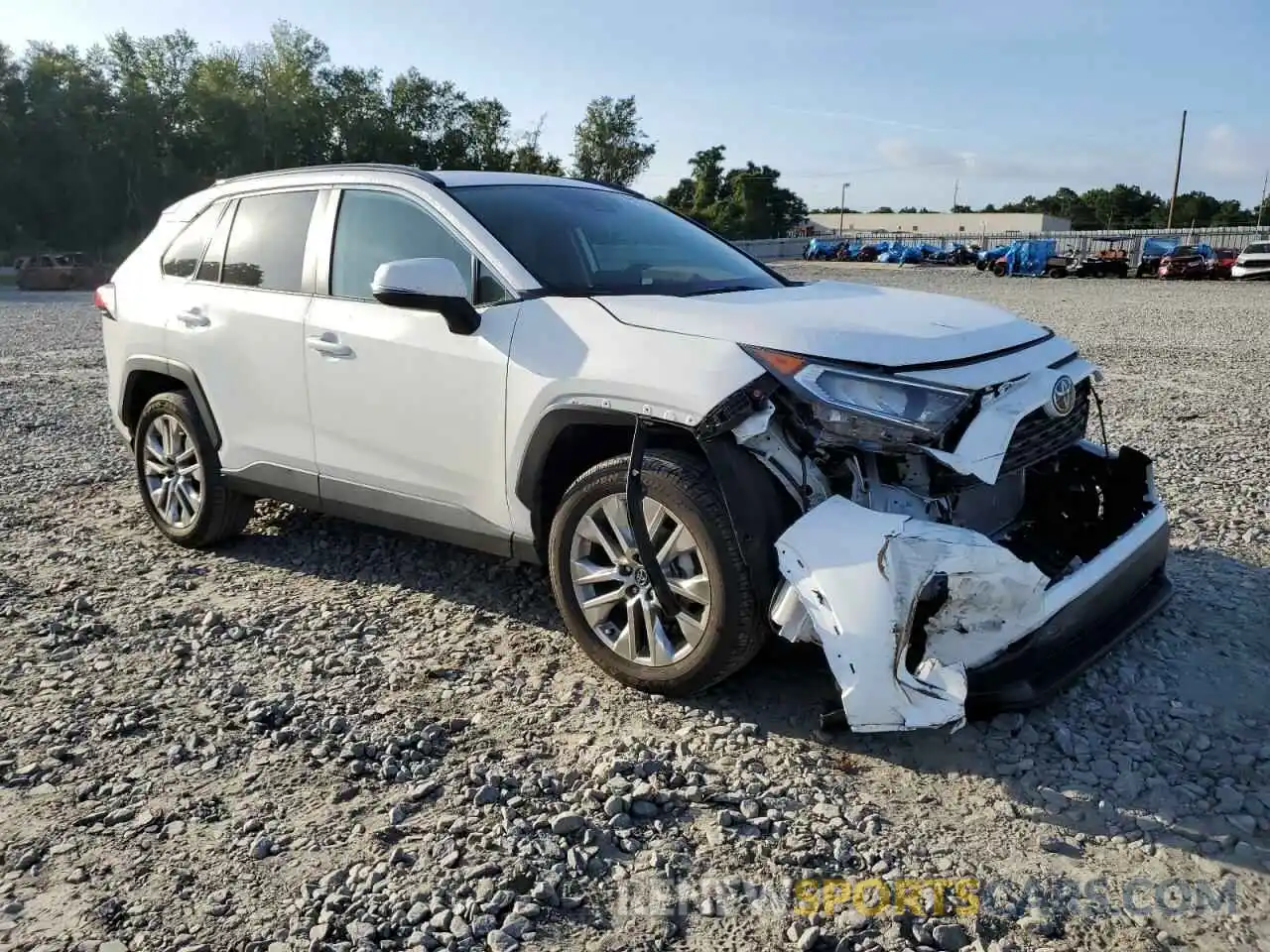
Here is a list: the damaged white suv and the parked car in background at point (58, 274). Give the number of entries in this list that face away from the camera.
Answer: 0

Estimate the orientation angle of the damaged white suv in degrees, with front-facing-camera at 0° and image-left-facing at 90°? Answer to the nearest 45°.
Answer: approximately 315°

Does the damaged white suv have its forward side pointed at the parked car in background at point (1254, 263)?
no

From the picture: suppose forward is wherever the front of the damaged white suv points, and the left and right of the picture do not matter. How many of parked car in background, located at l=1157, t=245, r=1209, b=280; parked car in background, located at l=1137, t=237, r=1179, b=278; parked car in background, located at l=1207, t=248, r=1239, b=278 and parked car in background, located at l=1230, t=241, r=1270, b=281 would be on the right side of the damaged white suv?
0

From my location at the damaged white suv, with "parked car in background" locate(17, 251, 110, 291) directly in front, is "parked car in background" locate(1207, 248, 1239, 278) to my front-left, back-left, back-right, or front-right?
front-right

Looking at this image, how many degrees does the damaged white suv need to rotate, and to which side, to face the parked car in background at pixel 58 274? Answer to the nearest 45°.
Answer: approximately 180°

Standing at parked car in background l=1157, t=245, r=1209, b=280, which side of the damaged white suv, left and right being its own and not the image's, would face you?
left
